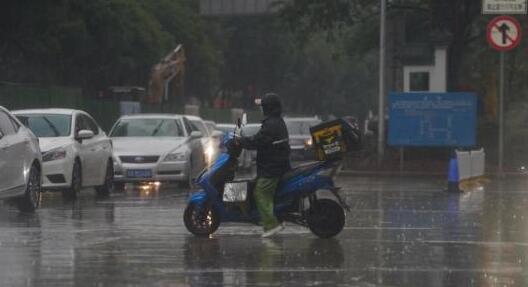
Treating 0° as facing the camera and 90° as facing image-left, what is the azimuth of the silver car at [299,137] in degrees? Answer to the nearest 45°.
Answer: approximately 0°

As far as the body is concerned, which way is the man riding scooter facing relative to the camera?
to the viewer's left

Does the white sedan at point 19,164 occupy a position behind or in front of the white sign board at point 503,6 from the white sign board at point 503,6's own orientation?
in front

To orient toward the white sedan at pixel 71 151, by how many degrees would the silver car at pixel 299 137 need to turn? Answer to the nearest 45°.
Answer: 0° — it already faces it

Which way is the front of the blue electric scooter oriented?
to the viewer's left

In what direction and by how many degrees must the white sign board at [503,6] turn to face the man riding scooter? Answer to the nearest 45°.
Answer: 0° — it already faces them

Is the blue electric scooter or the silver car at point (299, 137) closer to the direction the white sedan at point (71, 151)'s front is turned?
the blue electric scooter

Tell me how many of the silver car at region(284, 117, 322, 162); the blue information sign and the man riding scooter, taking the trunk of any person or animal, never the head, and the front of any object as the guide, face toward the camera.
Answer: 2

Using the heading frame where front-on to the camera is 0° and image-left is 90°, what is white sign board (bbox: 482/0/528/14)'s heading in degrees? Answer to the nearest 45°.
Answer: approximately 0°

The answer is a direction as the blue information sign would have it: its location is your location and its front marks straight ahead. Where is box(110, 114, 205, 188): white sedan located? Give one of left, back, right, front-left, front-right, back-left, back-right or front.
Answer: front-right
